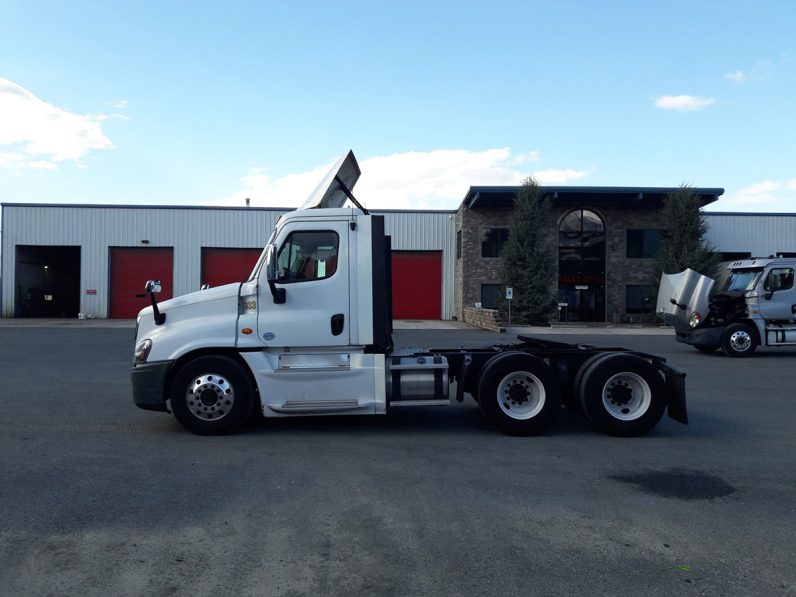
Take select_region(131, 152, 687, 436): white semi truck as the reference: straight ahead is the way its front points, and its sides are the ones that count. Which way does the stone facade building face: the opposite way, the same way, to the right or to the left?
to the left

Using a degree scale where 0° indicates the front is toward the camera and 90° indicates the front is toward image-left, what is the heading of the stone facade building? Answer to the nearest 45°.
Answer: approximately 0°

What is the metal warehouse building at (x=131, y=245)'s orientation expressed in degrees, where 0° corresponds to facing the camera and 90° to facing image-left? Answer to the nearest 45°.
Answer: approximately 0°

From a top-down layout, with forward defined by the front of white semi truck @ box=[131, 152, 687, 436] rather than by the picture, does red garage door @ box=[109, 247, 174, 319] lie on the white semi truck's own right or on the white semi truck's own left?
on the white semi truck's own right

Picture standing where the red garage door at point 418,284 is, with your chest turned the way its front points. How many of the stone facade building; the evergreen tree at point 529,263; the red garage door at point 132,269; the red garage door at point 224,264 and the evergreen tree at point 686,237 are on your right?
2

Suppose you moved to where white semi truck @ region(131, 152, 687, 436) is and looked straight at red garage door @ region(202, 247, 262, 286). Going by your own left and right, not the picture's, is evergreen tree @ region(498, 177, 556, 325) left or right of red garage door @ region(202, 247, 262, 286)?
right

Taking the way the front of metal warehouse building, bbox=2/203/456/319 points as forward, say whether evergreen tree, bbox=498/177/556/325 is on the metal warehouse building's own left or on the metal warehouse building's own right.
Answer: on the metal warehouse building's own left

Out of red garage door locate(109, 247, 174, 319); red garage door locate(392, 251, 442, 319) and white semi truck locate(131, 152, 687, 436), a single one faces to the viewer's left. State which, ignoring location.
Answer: the white semi truck

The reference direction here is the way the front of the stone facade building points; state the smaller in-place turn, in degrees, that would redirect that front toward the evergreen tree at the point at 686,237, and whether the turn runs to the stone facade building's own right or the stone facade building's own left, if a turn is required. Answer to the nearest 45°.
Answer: approximately 90° to the stone facade building's own left

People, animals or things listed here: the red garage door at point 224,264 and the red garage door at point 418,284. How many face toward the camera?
2

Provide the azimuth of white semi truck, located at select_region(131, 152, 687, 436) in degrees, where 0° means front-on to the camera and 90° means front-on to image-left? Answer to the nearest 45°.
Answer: approximately 90°

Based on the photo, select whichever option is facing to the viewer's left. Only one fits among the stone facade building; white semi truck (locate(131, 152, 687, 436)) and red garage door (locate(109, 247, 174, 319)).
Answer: the white semi truck

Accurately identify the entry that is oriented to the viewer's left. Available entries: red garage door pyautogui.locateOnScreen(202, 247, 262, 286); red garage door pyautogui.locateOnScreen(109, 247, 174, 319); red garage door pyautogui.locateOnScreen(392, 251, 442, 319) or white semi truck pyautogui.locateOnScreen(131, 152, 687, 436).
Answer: the white semi truck
